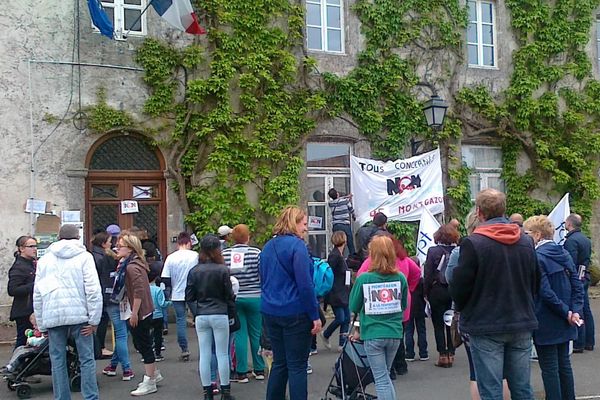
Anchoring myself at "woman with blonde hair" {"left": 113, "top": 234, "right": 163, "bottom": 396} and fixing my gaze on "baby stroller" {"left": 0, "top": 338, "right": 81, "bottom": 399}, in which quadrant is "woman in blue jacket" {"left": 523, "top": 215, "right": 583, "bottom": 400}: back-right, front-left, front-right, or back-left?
back-left

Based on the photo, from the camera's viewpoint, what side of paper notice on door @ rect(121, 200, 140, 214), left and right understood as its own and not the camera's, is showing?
front

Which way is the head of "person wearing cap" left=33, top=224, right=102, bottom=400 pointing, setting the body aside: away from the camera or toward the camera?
away from the camera

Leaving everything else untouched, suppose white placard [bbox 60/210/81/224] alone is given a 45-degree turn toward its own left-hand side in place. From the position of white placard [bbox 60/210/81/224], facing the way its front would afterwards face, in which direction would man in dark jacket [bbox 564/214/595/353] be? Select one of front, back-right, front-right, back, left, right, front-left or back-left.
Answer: front

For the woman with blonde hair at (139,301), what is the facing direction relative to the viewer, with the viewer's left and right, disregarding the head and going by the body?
facing to the left of the viewer

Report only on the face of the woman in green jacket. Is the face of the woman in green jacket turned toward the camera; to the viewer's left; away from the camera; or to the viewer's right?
away from the camera

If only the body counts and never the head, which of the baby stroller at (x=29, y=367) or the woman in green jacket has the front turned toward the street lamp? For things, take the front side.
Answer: the woman in green jacket

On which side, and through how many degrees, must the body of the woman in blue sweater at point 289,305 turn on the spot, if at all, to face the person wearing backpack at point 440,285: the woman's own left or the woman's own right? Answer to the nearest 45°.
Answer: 0° — they already face them

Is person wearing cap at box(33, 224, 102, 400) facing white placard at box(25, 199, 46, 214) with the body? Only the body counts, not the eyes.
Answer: yes

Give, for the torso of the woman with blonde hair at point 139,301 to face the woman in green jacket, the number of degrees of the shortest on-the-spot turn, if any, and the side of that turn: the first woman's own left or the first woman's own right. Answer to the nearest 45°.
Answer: approximately 135° to the first woman's own left

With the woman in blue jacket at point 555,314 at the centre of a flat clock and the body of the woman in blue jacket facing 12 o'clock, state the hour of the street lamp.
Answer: The street lamp is roughly at 1 o'clock from the woman in blue jacket.

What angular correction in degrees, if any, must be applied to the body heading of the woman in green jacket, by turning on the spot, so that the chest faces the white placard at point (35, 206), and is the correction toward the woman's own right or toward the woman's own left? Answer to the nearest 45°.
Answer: approximately 45° to the woman's own left

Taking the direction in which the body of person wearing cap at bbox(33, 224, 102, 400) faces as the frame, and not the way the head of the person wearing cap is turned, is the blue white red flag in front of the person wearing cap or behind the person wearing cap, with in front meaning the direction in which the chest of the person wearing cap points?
in front

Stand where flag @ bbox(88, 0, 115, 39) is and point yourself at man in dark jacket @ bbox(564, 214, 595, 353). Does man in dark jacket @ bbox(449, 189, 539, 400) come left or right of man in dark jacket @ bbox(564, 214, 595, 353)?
right

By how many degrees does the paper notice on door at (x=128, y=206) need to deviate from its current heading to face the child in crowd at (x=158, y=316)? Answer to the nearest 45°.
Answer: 0° — it already faces them

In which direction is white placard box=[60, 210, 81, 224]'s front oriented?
toward the camera

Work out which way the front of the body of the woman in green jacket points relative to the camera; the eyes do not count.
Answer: away from the camera

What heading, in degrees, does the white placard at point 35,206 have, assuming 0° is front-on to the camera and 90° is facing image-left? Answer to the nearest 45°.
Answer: approximately 0°

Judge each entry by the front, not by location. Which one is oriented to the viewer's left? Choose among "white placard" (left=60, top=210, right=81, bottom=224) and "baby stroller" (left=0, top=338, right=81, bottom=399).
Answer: the baby stroller
